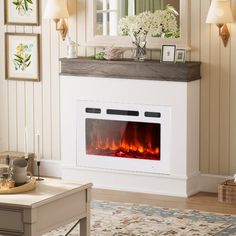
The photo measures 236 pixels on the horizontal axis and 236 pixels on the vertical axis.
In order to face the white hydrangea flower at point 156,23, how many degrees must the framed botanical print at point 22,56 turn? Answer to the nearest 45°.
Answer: approximately 45° to its left

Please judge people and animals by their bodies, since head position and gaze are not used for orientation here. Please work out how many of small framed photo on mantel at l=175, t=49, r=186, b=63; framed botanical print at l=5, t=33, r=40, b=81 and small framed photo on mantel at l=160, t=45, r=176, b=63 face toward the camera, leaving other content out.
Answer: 3

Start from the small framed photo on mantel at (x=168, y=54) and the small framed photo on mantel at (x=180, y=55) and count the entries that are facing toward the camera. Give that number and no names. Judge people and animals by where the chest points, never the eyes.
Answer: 2

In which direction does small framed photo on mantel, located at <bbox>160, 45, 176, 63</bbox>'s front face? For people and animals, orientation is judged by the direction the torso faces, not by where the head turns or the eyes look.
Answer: toward the camera

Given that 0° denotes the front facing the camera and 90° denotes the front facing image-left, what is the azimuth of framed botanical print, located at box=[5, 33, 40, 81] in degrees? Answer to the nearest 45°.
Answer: approximately 0°

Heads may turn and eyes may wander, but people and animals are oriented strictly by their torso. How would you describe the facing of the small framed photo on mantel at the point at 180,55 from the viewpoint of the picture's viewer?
facing the viewer

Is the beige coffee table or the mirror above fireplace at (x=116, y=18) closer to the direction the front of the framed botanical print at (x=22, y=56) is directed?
the beige coffee table

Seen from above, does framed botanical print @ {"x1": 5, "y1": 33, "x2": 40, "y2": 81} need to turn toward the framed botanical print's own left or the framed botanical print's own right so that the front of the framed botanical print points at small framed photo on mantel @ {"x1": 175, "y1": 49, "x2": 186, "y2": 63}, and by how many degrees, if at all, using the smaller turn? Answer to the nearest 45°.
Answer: approximately 45° to the framed botanical print's own left

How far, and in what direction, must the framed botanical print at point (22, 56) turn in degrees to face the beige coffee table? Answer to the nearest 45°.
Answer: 0° — it already faces it
